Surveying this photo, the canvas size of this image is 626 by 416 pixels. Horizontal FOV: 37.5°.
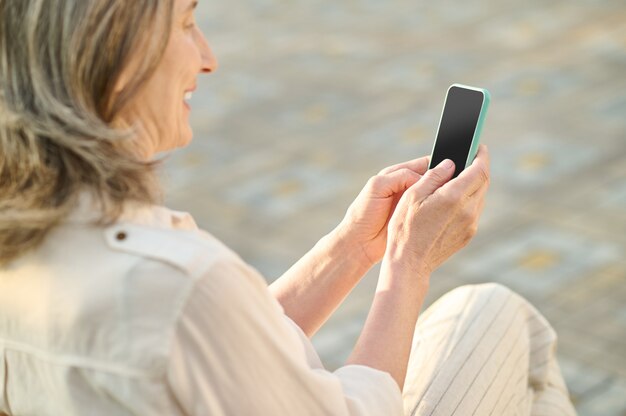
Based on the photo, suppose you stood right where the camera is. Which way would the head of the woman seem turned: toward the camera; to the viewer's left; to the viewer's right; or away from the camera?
to the viewer's right

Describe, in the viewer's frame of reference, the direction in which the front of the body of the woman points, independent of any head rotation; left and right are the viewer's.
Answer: facing away from the viewer and to the right of the viewer
